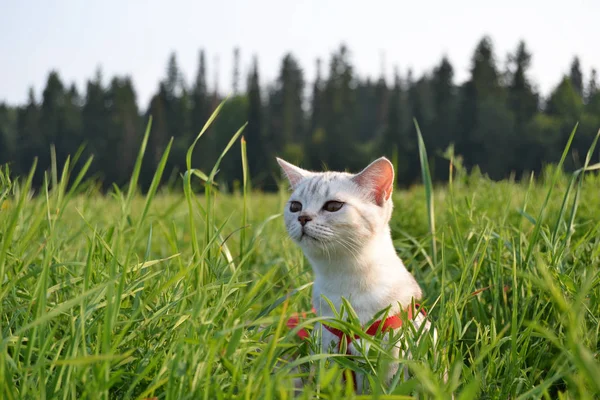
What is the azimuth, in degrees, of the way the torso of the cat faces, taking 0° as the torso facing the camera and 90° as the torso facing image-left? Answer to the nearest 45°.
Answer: approximately 45°

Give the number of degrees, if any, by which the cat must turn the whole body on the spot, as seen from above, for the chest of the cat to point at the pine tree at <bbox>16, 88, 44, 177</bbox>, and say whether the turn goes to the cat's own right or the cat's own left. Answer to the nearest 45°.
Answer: approximately 90° to the cat's own right

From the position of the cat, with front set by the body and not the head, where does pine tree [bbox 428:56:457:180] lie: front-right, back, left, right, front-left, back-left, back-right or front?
back-right

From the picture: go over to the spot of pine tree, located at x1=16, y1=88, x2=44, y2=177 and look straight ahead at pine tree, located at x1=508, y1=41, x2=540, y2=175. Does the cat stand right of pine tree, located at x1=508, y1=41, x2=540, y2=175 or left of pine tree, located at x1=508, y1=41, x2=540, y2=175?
right

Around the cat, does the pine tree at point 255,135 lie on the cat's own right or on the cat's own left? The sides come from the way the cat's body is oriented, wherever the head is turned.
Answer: on the cat's own right

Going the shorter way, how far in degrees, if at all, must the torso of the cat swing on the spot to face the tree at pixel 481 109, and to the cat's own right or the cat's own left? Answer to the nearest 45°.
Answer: approximately 135° to the cat's own right

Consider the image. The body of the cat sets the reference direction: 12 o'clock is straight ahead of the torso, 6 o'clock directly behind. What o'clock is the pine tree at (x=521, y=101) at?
The pine tree is roughly at 5 o'clock from the cat.

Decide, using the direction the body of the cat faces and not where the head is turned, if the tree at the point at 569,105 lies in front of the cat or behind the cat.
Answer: behind
